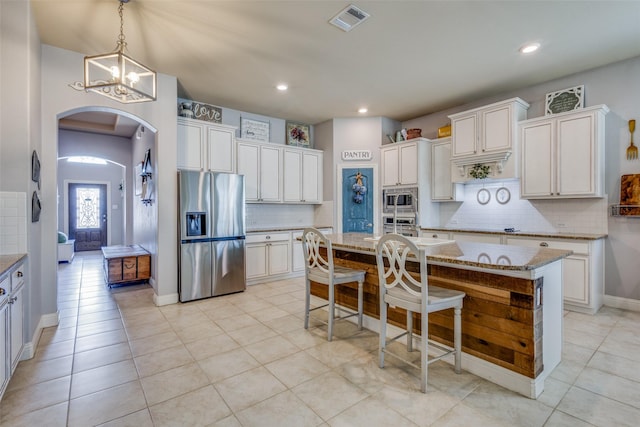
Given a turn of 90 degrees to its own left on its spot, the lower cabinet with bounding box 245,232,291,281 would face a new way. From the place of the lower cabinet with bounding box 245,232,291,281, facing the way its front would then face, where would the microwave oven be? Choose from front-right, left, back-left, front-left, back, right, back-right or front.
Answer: front-right

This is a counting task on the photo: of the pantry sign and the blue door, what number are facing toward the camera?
2

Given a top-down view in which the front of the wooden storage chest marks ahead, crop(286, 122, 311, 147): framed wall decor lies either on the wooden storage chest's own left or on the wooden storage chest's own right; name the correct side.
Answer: on the wooden storage chest's own left

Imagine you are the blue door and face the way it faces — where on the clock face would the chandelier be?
The chandelier is roughly at 1 o'clock from the blue door.

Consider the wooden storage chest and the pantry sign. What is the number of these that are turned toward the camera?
2

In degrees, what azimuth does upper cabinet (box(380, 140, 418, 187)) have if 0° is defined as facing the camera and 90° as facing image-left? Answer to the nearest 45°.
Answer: approximately 45°

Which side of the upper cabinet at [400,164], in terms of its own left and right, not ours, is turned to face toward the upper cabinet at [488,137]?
left

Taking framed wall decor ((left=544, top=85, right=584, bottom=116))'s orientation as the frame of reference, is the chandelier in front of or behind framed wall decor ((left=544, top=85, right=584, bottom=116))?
in front

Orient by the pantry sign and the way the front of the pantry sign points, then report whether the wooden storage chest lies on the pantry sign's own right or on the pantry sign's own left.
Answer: on the pantry sign's own right

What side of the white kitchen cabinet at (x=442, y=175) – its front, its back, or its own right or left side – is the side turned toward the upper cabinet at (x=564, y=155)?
left

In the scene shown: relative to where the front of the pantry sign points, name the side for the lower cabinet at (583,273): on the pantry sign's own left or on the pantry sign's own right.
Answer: on the pantry sign's own left
